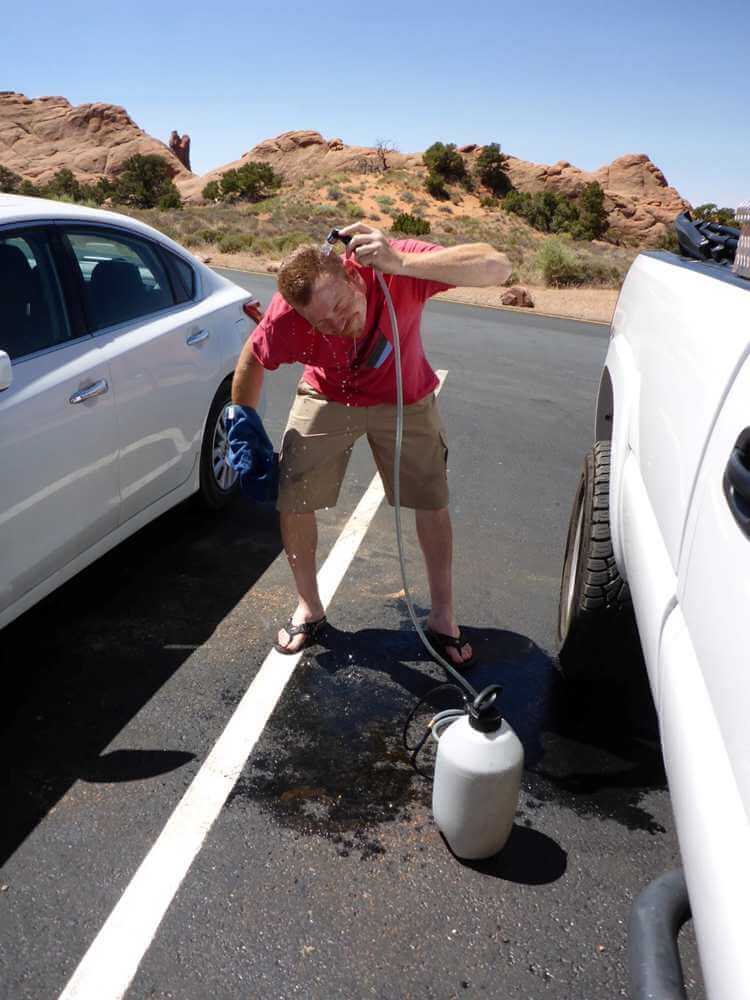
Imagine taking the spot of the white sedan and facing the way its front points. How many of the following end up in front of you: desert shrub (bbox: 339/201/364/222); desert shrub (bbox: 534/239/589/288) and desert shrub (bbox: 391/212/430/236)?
0

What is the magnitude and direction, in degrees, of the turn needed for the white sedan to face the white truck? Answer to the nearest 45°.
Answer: approximately 90° to its left

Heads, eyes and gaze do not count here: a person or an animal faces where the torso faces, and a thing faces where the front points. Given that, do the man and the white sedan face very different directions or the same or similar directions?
same or similar directions

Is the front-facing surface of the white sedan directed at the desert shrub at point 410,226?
no

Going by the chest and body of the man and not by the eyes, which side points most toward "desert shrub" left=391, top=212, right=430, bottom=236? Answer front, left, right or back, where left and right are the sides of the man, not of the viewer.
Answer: back

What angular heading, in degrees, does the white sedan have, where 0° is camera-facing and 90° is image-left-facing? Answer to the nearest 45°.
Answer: approximately 45°

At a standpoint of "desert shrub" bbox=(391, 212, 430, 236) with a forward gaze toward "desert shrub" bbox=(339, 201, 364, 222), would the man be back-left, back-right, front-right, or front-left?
back-left

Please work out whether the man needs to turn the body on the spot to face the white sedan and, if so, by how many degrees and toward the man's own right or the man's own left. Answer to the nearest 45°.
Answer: approximately 90° to the man's own right

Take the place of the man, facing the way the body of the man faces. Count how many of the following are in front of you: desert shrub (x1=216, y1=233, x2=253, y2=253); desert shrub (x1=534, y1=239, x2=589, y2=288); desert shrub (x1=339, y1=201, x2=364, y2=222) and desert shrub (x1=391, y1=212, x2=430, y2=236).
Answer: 0

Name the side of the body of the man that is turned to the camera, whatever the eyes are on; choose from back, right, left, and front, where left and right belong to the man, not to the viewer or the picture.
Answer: front

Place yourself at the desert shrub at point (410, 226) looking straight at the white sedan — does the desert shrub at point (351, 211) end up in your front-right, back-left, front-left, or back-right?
back-right

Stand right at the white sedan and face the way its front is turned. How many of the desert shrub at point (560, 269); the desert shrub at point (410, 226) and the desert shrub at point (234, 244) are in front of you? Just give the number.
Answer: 0

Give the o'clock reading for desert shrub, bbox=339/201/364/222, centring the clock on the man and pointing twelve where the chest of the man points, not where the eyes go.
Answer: The desert shrub is roughly at 6 o'clock from the man.

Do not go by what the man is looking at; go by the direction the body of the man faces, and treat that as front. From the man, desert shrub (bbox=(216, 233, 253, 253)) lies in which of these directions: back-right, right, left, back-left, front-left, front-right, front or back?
back

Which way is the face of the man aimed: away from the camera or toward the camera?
toward the camera

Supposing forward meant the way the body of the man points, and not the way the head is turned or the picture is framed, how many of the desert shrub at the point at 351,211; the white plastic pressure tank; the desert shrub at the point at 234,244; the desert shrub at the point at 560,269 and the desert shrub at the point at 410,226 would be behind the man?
4

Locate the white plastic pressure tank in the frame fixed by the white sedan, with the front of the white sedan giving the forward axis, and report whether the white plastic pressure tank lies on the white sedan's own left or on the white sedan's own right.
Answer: on the white sedan's own left
